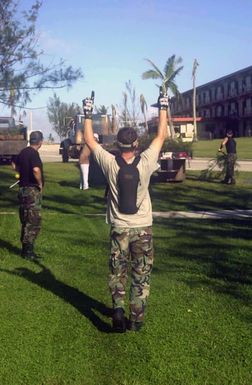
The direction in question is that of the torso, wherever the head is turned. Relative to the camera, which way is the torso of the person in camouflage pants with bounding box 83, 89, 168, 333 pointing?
away from the camera

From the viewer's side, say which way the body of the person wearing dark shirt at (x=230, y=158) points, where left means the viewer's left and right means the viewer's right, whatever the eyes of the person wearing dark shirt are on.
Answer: facing to the left of the viewer

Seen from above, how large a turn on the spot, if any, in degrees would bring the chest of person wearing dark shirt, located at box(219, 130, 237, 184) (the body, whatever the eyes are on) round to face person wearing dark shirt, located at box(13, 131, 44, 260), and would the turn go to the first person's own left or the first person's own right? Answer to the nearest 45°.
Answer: approximately 90° to the first person's own left

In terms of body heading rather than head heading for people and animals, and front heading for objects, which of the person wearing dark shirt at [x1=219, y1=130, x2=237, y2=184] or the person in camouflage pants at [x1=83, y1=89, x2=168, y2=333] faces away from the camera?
the person in camouflage pants

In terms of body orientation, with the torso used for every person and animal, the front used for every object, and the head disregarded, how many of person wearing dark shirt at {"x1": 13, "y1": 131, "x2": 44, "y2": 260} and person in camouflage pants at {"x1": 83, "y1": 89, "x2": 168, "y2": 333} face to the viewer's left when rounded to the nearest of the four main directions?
0

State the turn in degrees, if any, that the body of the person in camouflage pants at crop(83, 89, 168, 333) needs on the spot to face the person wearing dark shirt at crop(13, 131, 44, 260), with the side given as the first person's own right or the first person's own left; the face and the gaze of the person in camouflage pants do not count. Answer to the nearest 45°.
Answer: approximately 45° to the first person's own left

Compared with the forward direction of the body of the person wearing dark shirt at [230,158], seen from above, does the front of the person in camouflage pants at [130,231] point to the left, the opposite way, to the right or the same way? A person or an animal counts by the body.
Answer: to the right

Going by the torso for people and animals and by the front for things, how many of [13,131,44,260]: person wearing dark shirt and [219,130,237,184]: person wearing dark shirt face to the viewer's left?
1

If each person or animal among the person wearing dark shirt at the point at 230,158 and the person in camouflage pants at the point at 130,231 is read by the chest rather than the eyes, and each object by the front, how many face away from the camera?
1

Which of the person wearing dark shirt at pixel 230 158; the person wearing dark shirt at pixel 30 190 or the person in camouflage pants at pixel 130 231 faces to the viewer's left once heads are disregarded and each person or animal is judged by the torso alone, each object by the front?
the person wearing dark shirt at pixel 230 158

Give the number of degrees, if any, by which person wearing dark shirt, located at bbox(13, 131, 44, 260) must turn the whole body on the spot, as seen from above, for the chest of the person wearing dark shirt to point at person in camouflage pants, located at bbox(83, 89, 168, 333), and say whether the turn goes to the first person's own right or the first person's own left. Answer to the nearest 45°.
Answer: approximately 135° to the first person's own right

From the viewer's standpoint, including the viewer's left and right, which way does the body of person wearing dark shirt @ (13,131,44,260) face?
facing away from the viewer and to the right of the viewer

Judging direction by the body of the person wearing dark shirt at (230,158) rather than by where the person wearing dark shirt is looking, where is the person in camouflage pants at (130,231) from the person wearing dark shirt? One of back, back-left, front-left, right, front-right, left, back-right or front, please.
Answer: left

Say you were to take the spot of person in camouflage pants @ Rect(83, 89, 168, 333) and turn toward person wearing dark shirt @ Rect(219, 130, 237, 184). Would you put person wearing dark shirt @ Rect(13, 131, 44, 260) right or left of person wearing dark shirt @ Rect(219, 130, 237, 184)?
left

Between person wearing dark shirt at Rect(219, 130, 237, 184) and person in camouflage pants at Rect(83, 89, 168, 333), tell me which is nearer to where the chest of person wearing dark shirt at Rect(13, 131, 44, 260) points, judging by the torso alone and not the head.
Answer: the person wearing dark shirt

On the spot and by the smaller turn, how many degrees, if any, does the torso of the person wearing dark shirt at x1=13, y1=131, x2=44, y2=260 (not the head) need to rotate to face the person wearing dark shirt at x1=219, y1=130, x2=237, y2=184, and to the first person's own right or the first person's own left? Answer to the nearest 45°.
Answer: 0° — they already face them

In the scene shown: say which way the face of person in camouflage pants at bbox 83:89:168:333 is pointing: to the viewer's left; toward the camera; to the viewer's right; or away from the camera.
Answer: away from the camera
